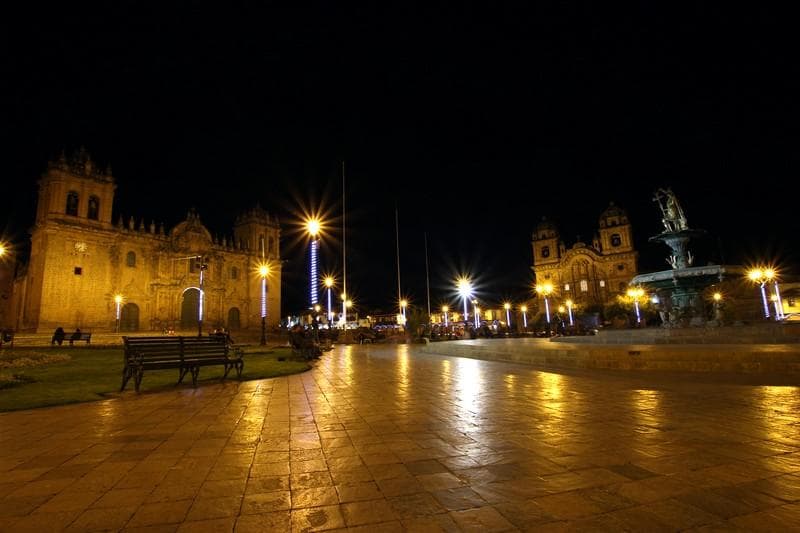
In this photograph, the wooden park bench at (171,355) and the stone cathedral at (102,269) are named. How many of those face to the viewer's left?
0

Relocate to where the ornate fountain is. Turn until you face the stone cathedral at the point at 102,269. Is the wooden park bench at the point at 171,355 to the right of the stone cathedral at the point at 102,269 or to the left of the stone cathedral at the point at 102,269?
left

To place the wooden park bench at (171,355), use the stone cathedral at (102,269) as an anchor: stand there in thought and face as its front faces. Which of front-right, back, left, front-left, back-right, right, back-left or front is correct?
front-right

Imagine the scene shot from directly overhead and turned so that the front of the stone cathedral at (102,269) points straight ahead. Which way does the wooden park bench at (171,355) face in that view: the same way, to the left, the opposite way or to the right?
the same way

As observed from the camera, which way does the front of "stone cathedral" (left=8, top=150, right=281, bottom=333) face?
facing the viewer and to the right of the viewer

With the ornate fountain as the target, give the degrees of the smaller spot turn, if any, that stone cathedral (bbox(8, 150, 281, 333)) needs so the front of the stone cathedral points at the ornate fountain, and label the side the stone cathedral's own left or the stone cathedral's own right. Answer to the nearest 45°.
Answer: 0° — it already faces it

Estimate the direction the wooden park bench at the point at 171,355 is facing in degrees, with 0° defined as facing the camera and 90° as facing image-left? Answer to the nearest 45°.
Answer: approximately 315°

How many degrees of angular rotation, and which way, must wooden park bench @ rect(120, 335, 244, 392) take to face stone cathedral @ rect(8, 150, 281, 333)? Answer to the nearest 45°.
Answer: approximately 135° to its left
